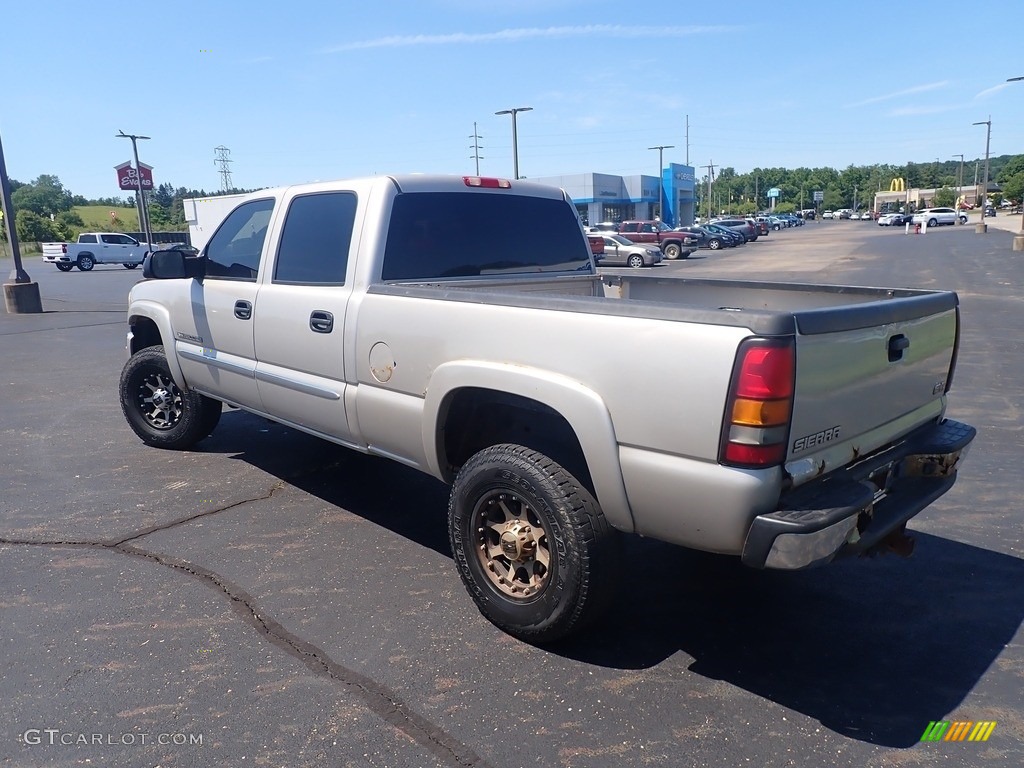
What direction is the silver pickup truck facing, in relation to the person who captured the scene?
facing away from the viewer and to the left of the viewer

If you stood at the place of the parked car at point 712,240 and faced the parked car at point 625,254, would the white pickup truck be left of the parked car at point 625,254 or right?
right

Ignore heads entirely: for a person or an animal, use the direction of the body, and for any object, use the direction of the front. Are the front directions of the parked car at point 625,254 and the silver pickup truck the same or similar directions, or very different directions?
very different directions

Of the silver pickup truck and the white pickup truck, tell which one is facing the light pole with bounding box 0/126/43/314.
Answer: the silver pickup truck

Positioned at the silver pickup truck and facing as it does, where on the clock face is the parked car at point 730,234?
The parked car is roughly at 2 o'clock from the silver pickup truck.

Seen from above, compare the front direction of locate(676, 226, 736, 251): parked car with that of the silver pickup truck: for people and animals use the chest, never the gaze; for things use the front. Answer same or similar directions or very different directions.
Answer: very different directions
